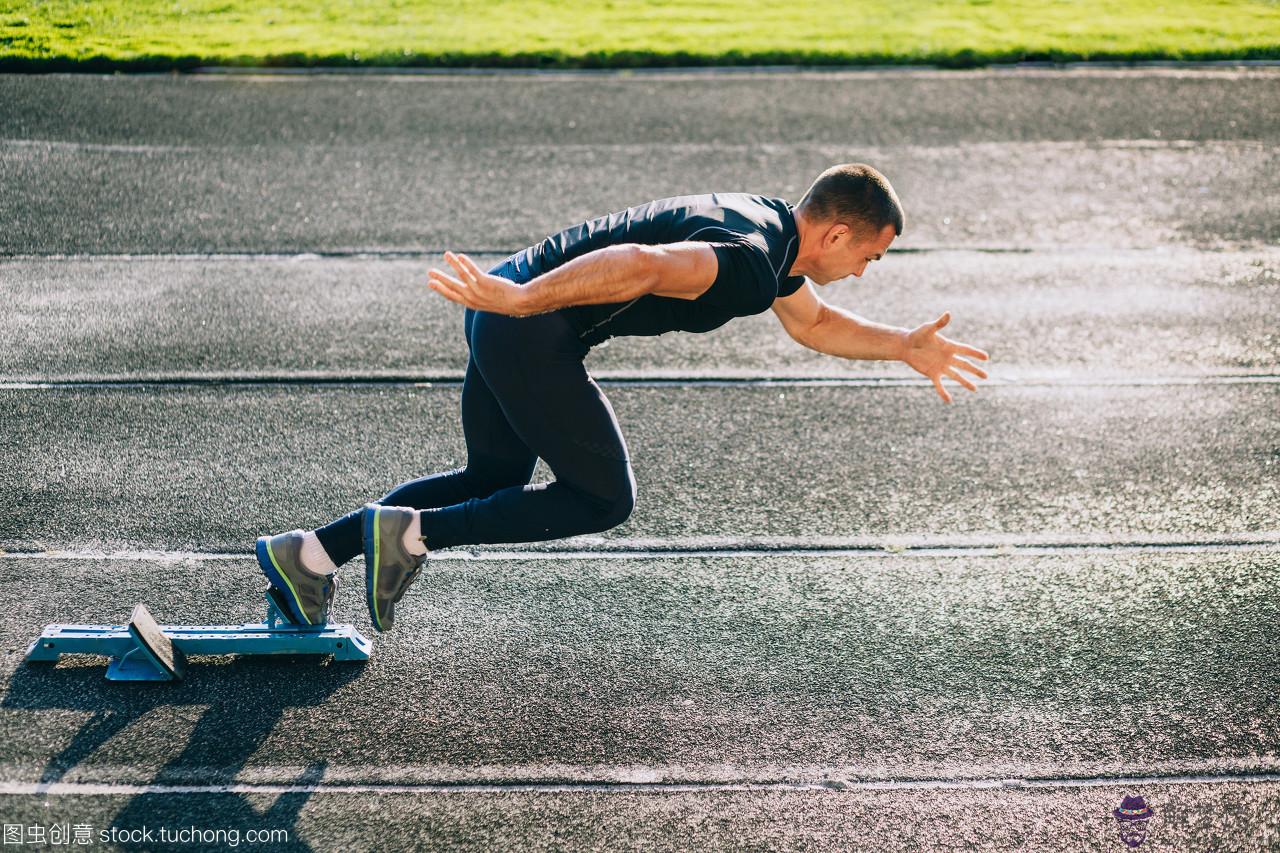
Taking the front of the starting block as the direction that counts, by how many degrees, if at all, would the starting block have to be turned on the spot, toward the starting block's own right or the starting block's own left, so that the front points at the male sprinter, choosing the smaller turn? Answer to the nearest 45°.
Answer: approximately 45° to the starting block's own right

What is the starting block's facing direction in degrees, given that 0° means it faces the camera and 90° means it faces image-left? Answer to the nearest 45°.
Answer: approximately 270°
